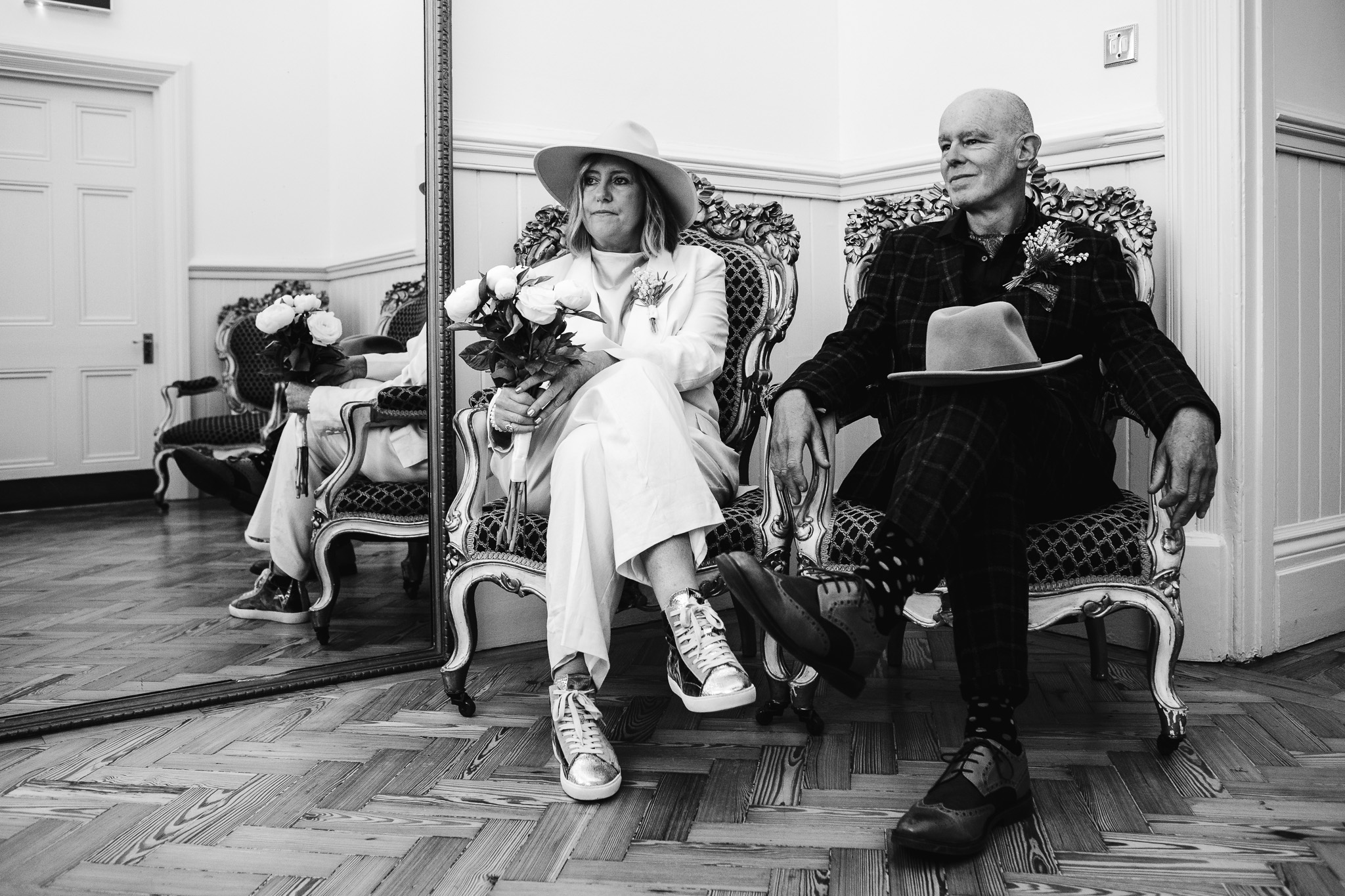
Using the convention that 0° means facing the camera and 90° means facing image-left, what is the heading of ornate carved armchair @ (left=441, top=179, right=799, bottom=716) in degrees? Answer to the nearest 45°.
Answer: approximately 0°

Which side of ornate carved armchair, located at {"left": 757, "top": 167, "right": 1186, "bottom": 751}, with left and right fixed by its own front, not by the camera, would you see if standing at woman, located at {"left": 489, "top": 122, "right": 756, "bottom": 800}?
right

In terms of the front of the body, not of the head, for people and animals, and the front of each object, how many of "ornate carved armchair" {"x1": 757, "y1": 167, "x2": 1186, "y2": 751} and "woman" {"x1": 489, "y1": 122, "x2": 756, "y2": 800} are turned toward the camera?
2

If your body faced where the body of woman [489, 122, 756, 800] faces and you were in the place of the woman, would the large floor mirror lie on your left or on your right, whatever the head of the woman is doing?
on your right

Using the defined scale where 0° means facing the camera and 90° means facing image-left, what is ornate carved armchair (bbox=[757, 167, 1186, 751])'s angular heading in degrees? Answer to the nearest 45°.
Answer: approximately 0°

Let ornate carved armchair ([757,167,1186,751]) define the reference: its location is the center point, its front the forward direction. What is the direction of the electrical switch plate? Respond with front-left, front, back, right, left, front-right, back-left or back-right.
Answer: back

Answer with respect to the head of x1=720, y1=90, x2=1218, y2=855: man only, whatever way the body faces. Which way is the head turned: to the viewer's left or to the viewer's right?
to the viewer's left

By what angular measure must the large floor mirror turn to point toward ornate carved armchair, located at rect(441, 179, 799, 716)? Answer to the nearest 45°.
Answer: approximately 45° to its left

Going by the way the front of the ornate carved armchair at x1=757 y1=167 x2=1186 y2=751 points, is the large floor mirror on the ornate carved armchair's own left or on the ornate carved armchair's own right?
on the ornate carved armchair's own right
